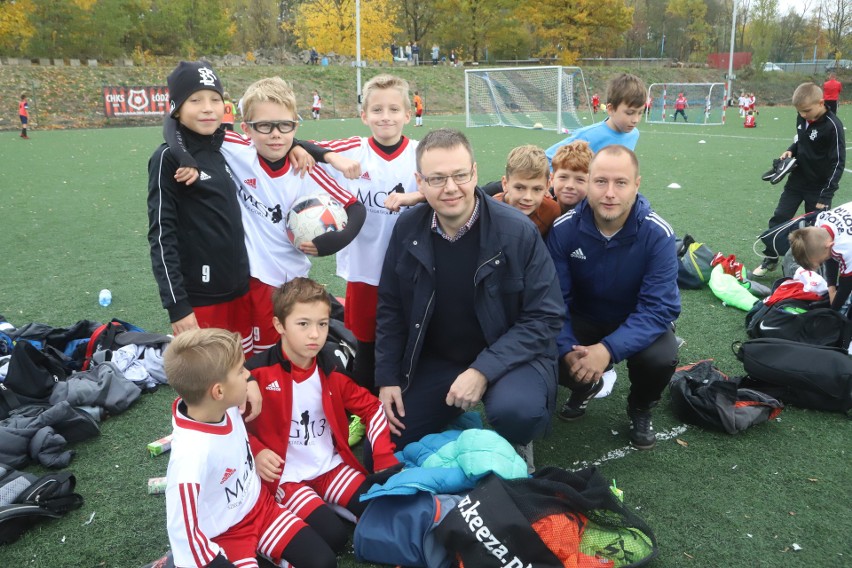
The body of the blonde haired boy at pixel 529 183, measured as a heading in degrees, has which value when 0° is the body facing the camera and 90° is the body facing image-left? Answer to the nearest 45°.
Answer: approximately 0°

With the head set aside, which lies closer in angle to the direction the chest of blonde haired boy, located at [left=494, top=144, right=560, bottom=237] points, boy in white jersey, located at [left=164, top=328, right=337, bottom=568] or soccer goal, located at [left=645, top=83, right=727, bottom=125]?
the boy in white jersey

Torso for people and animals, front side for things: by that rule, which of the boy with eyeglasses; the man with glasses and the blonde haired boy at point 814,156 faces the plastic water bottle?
the blonde haired boy

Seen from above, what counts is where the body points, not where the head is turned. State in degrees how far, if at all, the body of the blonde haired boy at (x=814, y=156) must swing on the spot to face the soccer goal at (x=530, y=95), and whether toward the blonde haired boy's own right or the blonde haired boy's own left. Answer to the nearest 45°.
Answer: approximately 90° to the blonde haired boy's own right

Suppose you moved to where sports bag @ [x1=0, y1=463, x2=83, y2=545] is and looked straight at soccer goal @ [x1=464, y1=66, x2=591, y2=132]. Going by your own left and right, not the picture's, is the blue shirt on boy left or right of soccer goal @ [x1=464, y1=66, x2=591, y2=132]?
right

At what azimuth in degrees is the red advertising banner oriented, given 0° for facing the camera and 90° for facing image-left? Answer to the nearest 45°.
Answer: approximately 0°

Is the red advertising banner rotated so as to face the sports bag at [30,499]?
yes
